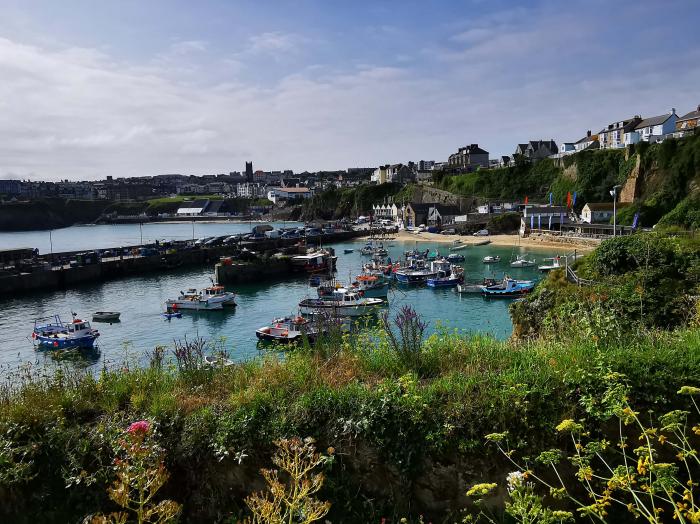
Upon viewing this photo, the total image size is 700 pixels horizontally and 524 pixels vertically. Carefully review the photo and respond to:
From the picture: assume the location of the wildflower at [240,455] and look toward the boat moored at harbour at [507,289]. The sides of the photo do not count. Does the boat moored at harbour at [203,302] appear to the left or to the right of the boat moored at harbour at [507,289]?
left

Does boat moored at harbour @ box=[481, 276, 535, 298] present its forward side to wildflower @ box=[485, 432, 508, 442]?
no

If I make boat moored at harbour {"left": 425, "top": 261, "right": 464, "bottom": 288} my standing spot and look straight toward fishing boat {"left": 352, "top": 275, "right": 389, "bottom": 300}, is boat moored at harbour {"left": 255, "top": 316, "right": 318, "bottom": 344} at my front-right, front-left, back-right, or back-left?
front-left

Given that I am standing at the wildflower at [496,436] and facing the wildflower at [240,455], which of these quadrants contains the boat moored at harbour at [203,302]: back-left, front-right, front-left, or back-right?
front-right

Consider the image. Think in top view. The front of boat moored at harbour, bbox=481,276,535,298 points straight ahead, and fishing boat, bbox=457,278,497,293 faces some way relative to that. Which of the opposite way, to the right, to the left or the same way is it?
the same way
